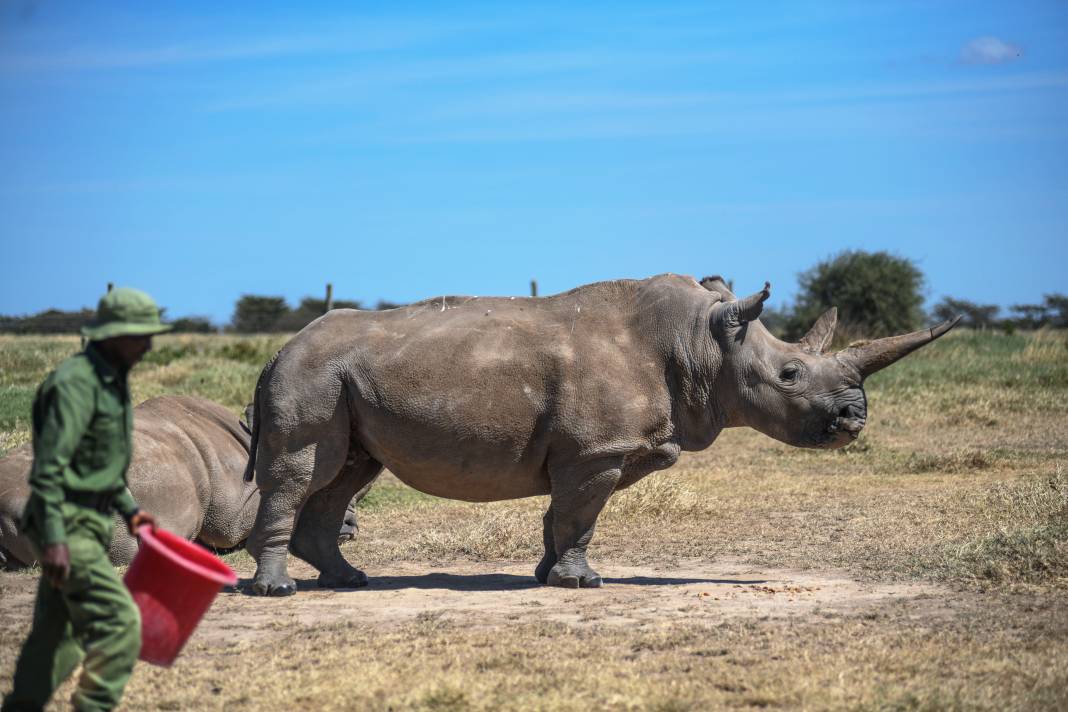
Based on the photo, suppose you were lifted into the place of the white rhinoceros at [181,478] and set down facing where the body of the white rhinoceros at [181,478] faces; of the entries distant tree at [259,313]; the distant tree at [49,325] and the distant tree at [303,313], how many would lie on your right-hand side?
3

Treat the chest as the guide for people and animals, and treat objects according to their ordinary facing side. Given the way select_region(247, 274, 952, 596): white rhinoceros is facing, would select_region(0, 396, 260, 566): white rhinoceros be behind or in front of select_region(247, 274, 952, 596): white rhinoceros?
behind

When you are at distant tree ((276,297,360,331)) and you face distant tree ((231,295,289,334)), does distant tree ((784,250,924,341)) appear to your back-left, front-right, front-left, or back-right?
back-left

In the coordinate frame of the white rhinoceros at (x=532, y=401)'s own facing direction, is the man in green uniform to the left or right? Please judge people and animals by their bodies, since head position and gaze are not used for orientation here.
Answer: on its right

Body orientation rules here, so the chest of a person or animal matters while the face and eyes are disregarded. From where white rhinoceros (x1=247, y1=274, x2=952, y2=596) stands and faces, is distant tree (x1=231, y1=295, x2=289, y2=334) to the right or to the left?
on its left

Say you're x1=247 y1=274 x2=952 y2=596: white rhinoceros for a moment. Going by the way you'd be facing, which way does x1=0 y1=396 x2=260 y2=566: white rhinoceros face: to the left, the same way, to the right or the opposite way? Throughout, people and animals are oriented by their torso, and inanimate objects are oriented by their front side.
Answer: the opposite way

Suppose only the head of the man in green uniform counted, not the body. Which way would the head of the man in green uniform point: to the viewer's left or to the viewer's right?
to the viewer's right

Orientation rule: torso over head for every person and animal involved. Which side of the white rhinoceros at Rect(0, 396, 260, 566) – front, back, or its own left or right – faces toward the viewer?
left

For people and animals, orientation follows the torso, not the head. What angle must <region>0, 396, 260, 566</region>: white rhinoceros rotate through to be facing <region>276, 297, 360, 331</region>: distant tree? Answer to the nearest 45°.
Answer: approximately 90° to its right

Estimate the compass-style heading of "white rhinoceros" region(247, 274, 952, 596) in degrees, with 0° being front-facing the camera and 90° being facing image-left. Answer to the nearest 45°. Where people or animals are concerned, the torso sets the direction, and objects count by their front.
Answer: approximately 270°
